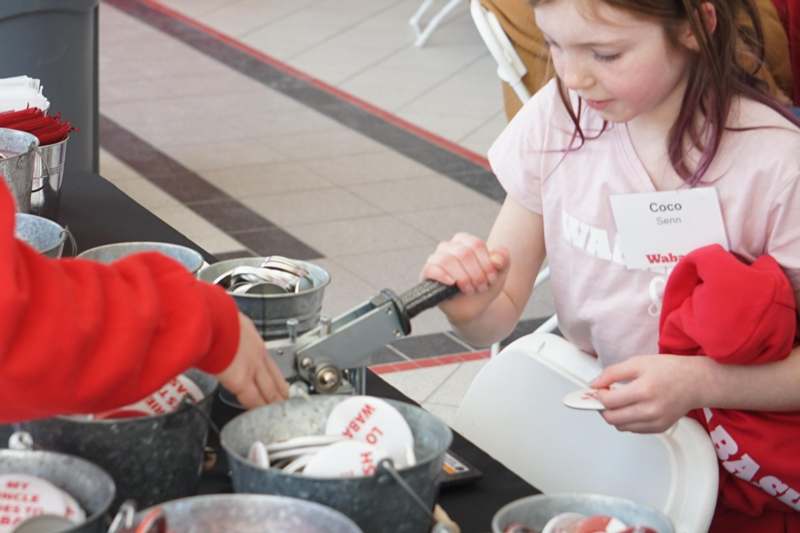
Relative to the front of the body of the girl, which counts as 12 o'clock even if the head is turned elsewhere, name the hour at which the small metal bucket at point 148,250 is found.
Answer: The small metal bucket is roughly at 1 o'clock from the girl.

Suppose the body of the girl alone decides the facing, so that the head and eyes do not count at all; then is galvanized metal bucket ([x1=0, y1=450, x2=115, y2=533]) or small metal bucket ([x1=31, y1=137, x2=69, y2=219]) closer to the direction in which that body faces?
the galvanized metal bucket

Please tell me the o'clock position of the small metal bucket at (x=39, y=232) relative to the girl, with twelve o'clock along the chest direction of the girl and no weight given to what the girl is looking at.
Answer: The small metal bucket is roughly at 1 o'clock from the girl.

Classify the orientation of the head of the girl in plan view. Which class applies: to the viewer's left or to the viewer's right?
to the viewer's left

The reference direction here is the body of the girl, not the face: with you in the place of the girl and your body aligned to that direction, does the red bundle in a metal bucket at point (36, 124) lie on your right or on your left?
on your right

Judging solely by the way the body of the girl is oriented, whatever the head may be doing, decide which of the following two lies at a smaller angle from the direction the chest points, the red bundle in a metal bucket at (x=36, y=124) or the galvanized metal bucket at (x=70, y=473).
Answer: the galvanized metal bucket

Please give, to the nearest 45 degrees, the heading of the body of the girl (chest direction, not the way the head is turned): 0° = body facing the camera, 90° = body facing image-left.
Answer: approximately 45°
